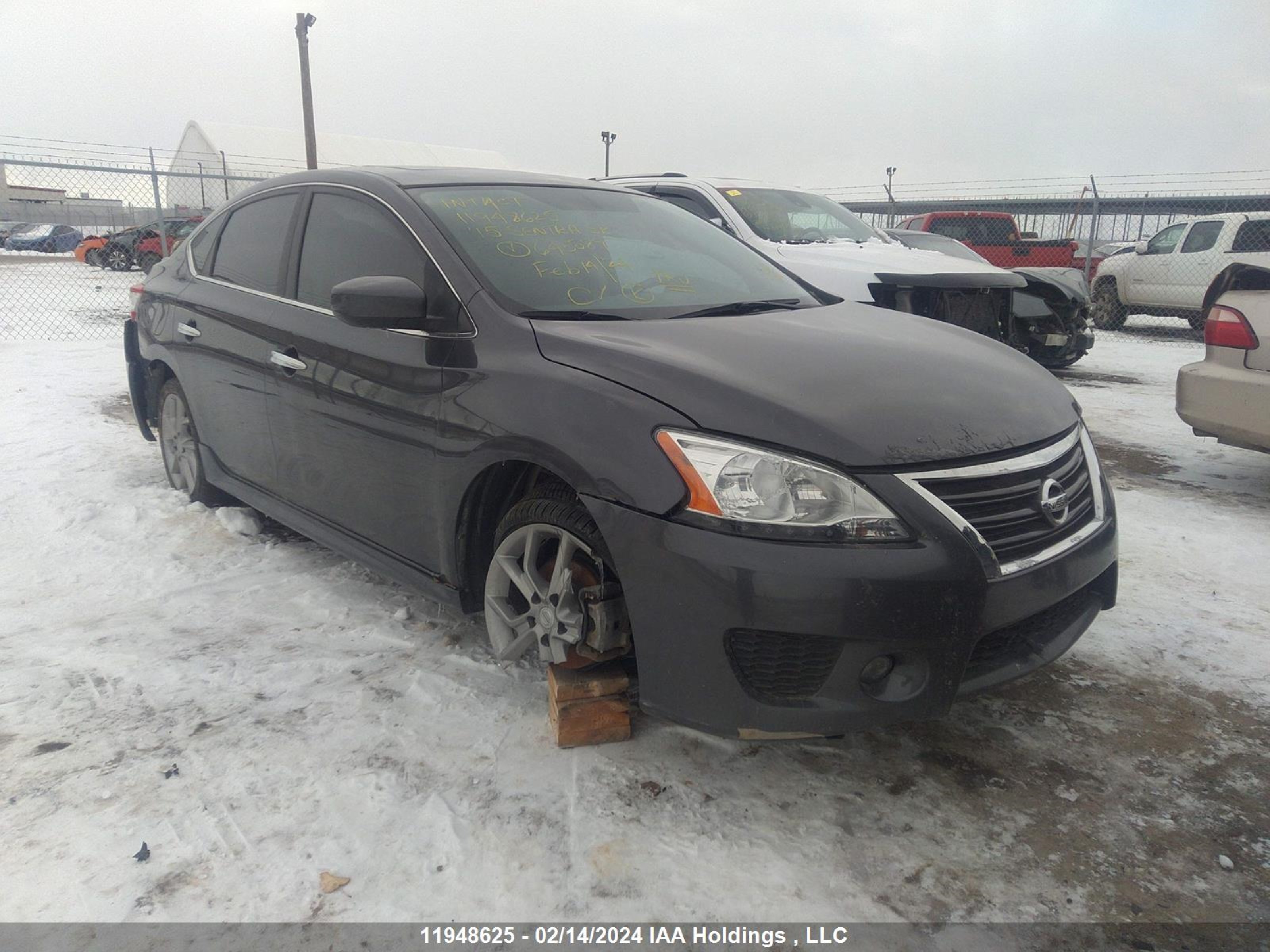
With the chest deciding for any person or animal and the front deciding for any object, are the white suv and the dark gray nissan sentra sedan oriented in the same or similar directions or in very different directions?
same or similar directions

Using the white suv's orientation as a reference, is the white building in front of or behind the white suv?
behind

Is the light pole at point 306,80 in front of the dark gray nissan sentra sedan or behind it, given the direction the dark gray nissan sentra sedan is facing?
behind

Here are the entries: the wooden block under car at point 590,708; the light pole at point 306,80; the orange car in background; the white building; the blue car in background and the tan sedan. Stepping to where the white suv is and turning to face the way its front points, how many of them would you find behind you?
4

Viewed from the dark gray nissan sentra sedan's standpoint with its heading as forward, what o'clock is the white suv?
The white suv is roughly at 8 o'clock from the dark gray nissan sentra sedan.

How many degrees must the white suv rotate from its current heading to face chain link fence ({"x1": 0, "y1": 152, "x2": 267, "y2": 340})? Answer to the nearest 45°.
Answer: approximately 180°

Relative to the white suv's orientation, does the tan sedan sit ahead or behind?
ahead

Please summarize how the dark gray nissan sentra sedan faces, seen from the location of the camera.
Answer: facing the viewer and to the right of the viewer

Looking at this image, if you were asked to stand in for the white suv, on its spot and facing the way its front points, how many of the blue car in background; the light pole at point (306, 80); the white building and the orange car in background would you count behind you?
4

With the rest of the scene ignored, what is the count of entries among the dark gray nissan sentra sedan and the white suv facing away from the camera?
0

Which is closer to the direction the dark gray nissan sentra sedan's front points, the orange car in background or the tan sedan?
the tan sedan

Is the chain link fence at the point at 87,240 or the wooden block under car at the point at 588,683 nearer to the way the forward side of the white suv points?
the wooden block under car

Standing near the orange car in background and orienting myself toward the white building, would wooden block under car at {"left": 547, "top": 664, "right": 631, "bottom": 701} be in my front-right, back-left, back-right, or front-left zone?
back-right

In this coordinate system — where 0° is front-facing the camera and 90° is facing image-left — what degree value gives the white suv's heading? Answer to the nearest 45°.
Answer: approximately 315°
